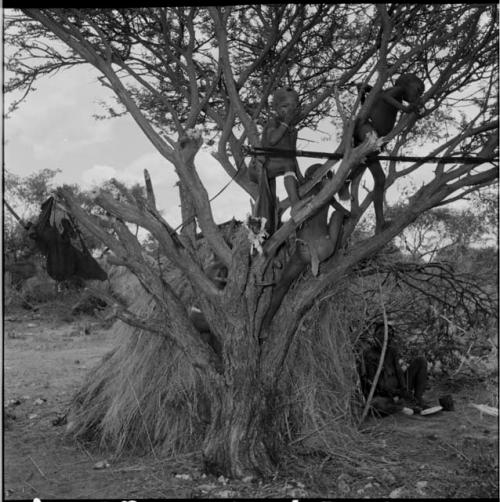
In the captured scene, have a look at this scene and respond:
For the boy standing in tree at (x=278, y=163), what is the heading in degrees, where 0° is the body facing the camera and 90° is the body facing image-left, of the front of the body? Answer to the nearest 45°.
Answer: approximately 315°

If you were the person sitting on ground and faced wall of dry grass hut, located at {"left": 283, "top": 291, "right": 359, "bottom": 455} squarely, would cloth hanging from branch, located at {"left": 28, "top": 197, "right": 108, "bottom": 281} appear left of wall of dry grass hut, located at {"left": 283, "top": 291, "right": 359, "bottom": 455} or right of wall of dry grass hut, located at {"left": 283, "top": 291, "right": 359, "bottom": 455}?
right

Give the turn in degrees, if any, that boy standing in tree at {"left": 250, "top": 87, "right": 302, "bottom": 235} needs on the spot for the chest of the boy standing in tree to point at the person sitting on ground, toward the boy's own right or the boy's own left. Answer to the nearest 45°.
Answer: approximately 90° to the boy's own left

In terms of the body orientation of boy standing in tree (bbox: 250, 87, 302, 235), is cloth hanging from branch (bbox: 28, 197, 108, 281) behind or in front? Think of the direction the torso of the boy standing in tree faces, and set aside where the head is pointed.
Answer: behind
